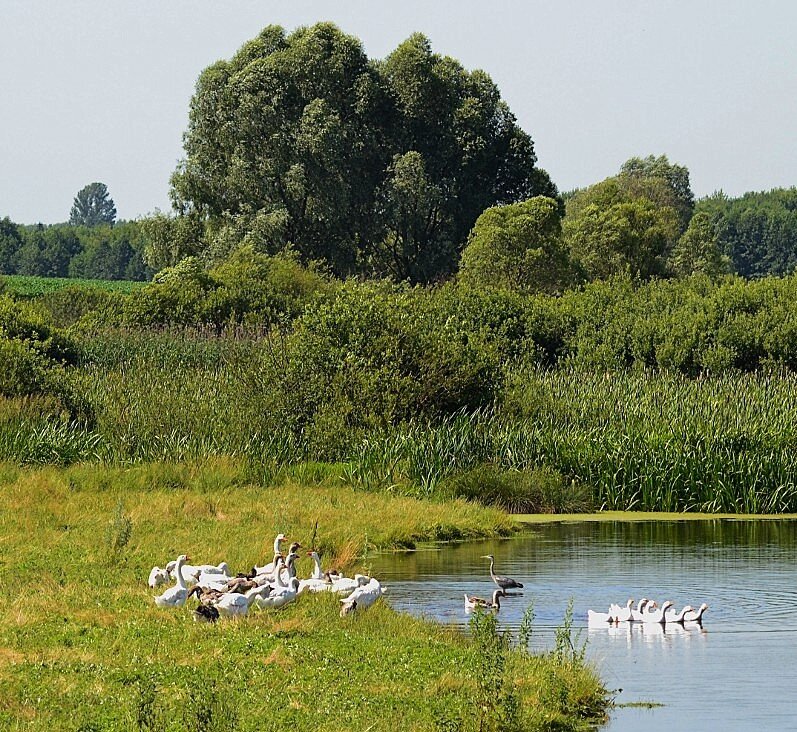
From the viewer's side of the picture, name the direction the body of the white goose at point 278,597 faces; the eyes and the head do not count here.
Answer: to the viewer's right

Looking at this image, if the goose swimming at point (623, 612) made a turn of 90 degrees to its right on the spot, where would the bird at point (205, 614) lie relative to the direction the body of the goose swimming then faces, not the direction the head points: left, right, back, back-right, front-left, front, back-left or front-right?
front-right

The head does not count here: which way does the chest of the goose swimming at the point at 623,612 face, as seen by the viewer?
to the viewer's right

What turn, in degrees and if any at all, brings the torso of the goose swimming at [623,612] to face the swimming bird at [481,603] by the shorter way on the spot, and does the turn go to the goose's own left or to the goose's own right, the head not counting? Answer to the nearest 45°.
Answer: approximately 180°

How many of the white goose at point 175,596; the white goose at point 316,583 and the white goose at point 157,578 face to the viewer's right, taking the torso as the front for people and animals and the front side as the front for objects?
1

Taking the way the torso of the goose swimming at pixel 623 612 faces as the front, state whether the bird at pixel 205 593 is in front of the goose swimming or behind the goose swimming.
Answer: behind

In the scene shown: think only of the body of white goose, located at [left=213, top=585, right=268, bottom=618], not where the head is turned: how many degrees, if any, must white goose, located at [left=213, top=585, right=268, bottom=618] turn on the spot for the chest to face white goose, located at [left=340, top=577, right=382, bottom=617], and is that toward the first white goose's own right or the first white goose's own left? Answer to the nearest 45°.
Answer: approximately 45° to the first white goose's own left

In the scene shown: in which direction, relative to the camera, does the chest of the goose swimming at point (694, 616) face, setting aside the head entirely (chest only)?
to the viewer's right

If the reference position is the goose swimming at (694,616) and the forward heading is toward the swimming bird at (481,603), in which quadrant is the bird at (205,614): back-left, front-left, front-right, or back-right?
front-left

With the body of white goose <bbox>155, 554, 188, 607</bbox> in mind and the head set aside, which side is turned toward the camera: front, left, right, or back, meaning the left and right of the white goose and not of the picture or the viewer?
right

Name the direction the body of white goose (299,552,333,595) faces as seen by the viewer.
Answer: to the viewer's left

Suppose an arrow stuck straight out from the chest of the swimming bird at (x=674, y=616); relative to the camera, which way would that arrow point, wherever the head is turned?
to the viewer's right

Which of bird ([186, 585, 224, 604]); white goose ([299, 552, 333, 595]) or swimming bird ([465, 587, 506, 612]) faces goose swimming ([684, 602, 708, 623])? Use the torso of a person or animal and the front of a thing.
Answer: the swimming bird

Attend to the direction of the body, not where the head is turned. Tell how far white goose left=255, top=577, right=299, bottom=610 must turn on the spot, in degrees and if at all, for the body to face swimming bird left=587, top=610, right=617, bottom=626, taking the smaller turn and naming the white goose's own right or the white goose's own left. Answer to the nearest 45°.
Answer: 0° — it already faces it

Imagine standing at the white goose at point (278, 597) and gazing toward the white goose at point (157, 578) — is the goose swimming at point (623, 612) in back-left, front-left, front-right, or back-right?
back-right

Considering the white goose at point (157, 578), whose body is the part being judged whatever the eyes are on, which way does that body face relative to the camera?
to the viewer's left
